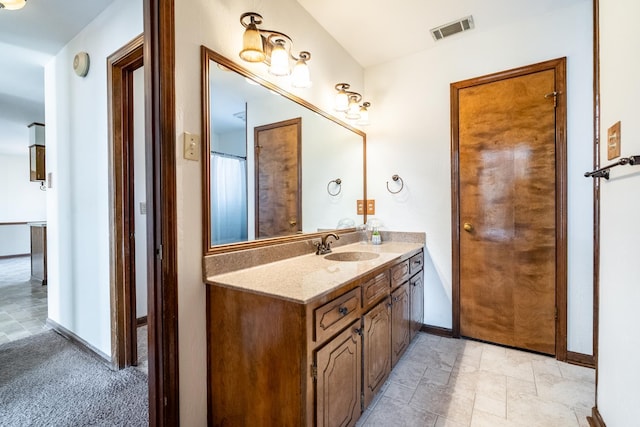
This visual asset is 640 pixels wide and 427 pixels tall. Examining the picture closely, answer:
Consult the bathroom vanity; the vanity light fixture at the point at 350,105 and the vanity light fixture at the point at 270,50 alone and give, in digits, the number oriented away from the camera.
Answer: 0

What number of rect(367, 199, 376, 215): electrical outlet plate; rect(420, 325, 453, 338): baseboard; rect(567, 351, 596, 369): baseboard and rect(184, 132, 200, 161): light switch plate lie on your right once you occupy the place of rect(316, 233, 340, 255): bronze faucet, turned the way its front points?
1

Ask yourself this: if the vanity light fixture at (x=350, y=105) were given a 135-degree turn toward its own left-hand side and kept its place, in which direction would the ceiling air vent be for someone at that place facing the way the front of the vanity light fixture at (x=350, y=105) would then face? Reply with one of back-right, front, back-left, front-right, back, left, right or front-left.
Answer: right

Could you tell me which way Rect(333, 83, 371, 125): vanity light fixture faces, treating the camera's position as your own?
facing the viewer and to the right of the viewer

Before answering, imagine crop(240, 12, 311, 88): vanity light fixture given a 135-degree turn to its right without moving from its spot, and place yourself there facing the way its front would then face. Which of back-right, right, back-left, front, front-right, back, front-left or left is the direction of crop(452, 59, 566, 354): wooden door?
back

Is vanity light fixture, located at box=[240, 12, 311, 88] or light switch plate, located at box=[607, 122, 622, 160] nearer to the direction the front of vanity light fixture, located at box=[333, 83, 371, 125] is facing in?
the light switch plate
